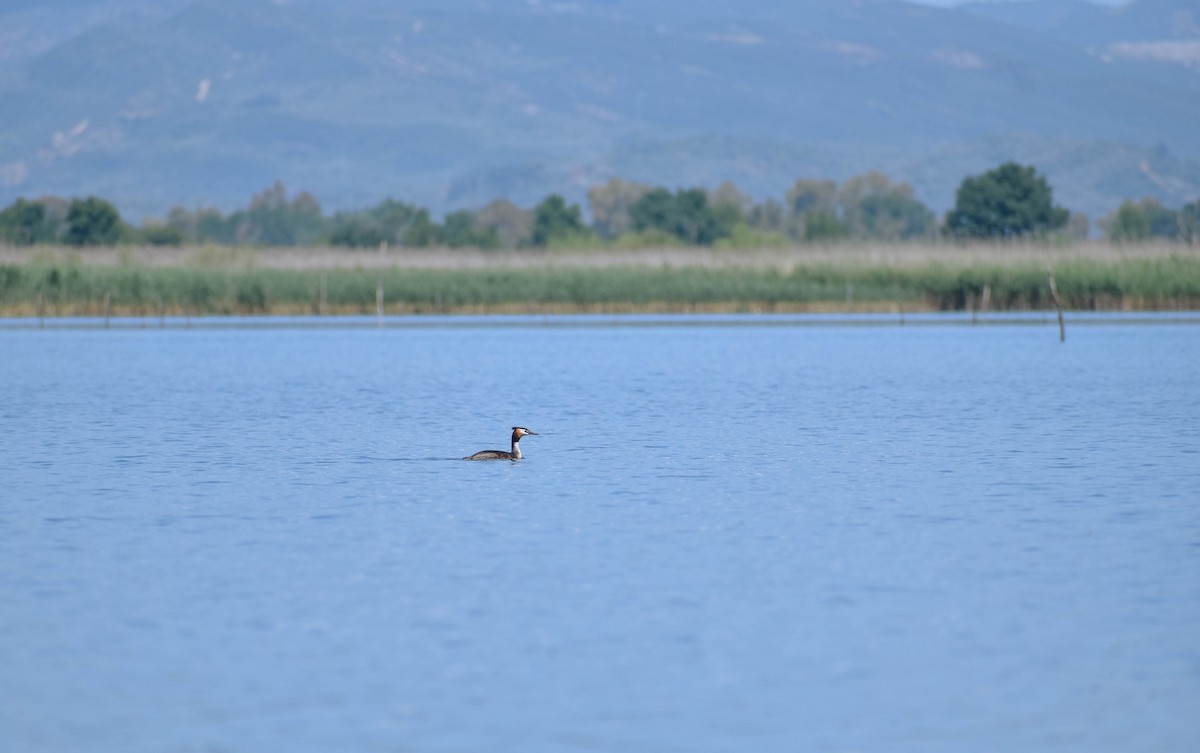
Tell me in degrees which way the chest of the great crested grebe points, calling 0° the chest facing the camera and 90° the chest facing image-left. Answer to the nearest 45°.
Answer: approximately 270°
